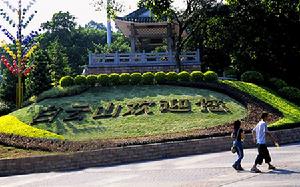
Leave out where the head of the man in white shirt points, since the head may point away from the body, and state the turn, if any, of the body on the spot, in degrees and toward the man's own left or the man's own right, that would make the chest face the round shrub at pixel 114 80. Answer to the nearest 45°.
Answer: approximately 135° to the man's own left

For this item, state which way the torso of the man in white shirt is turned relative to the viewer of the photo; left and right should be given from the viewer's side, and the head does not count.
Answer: facing to the right of the viewer

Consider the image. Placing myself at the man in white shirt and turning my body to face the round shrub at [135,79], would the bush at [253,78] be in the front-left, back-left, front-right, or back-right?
front-right

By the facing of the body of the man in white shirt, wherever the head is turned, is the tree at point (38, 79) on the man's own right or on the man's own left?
on the man's own left

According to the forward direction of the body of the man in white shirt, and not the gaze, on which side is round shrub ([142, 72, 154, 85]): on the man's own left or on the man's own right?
on the man's own left
